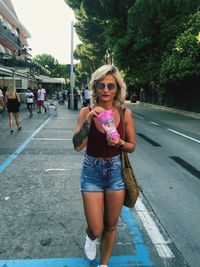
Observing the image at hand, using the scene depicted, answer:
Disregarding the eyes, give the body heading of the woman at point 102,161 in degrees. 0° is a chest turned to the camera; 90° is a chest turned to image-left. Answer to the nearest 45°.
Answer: approximately 0°
